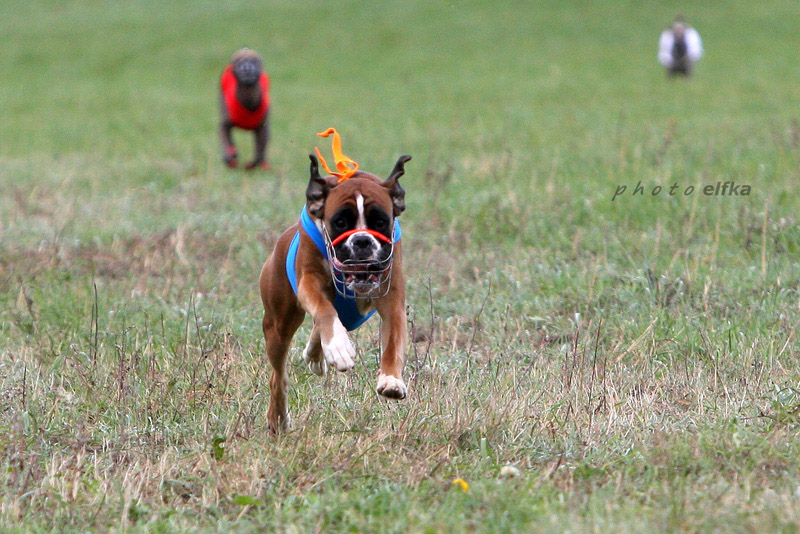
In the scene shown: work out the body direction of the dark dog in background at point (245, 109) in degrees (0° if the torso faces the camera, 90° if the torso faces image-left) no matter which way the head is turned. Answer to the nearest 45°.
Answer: approximately 0°

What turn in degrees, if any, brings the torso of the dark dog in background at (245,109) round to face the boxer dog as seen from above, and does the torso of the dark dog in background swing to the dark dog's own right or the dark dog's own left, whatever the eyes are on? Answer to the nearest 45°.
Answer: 0° — it already faces it
